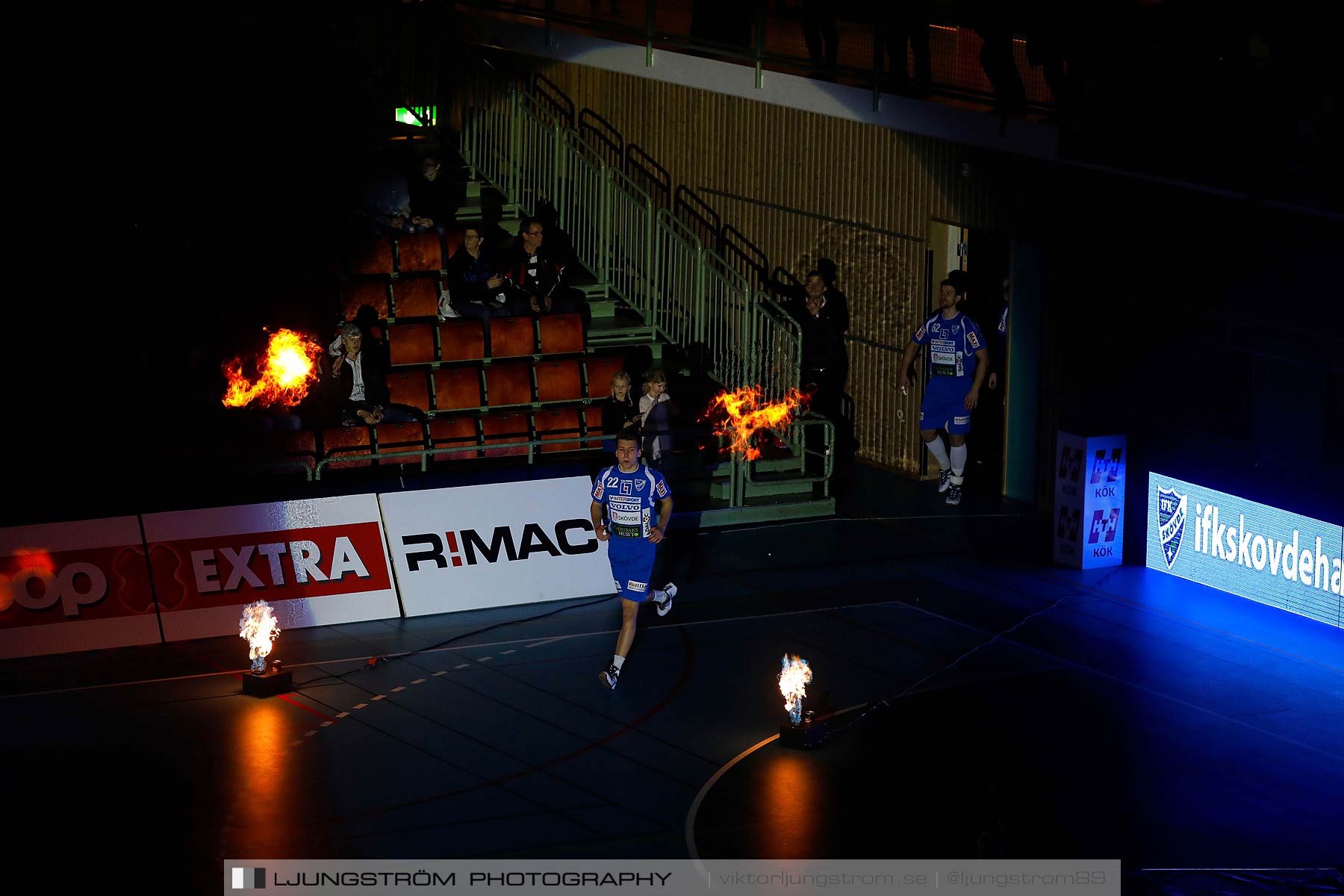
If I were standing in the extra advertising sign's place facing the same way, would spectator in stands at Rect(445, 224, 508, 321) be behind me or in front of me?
behind

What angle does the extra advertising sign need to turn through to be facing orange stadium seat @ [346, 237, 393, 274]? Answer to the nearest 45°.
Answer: approximately 180°

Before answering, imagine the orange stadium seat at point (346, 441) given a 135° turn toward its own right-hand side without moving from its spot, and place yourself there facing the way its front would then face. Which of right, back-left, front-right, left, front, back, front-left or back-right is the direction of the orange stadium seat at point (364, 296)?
front-right

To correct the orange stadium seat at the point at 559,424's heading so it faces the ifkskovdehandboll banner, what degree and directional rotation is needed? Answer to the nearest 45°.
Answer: approximately 45° to its left

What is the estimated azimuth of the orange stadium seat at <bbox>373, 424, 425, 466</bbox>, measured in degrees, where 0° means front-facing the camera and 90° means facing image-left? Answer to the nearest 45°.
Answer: approximately 0°

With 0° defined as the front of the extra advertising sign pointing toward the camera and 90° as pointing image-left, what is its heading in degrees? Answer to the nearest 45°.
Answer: approximately 0°
